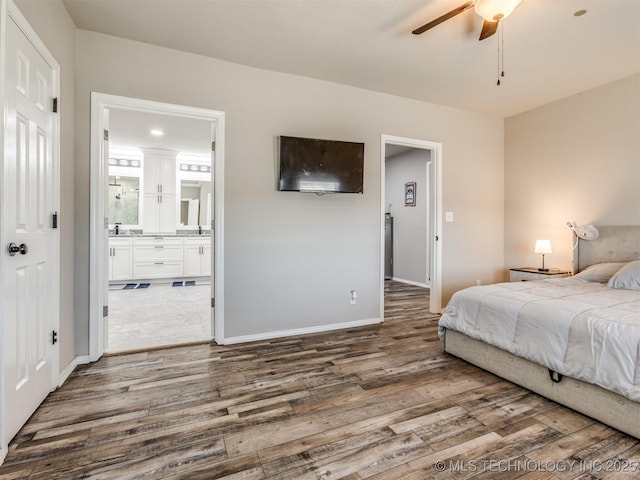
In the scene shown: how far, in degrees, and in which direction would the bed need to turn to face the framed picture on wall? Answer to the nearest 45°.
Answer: approximately 90° to its right

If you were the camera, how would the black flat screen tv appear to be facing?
facing the viewer and to the right of the viewer

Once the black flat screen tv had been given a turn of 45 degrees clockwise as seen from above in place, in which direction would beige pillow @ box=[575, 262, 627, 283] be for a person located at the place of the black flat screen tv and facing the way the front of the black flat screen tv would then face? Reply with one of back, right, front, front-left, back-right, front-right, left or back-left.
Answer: left

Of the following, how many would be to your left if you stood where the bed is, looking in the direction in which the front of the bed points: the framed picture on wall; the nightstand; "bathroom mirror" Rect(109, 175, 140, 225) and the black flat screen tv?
0

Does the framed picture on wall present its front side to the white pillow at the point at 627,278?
no

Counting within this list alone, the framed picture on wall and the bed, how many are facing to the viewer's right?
0

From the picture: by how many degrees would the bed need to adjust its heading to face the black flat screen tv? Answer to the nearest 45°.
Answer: approximately 45° to its right

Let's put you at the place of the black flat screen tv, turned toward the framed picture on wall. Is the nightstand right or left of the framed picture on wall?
right

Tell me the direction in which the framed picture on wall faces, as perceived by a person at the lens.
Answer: facing the viewer and to the left of the viewer

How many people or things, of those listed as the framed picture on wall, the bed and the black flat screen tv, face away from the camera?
0

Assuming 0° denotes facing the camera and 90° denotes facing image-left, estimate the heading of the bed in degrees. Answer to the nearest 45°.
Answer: approximately 45°

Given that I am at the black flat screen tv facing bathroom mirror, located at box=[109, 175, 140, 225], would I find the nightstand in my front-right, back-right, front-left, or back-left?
back-right

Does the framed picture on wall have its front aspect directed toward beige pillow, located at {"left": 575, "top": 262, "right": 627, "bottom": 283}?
no
